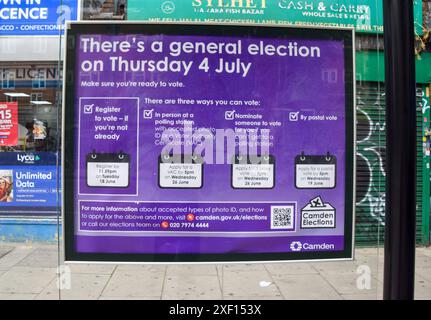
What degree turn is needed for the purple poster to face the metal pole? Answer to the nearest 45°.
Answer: approximately 45° to its left

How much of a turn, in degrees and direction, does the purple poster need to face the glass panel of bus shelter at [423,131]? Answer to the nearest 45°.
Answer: approximately 135° to its left

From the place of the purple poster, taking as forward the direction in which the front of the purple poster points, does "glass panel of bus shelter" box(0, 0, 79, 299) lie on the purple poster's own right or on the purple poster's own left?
on the purple poster's own right

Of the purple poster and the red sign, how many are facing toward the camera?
2

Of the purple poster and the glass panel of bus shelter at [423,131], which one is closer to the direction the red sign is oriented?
the purple poster

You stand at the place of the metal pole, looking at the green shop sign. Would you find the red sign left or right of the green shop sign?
left

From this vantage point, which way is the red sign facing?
toward the camera

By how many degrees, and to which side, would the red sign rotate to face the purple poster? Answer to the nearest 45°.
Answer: approximately 45° to its left

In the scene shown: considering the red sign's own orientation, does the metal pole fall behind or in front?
in front

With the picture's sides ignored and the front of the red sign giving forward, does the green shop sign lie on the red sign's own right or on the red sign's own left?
on the red sign's own left

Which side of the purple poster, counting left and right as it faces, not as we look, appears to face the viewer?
front
